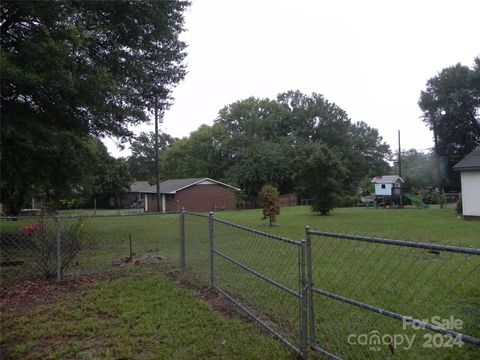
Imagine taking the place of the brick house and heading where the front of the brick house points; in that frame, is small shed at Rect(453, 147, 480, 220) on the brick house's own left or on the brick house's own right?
on the brick house's own left

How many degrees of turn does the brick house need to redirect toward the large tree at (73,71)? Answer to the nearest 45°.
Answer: approximately 45° to its left

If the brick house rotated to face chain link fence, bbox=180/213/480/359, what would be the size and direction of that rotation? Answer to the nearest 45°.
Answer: approximately 45° to its left

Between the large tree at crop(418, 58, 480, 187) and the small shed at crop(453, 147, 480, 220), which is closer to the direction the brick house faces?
the small shed

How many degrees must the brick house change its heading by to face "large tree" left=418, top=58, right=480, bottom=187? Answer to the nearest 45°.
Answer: approximately 135° to its left

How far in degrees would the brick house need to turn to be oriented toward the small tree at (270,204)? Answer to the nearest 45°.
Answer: approximately 45° to its left

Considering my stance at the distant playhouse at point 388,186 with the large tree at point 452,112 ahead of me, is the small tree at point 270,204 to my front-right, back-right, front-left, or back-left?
back-right

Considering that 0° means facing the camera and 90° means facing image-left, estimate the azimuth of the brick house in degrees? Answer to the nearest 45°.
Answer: approximately 45°
